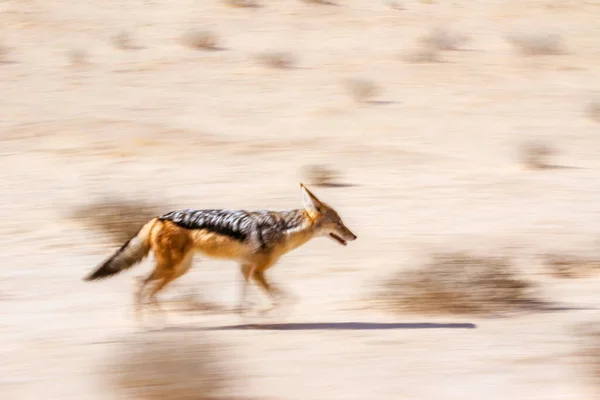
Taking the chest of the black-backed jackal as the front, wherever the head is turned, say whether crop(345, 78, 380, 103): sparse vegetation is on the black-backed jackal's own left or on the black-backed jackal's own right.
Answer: on the black-backed jackal's own left

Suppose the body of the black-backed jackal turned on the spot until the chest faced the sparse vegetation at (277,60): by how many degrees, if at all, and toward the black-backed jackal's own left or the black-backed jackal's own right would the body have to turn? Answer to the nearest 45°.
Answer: approximately 90° to the black-backed jackal's own left

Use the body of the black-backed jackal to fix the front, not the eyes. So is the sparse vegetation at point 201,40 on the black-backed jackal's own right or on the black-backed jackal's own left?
on the black-backed jackal's own left

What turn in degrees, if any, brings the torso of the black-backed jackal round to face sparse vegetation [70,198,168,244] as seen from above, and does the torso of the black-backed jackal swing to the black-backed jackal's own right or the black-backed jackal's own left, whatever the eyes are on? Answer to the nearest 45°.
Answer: approximately 90° to the black-backed jackal's own left

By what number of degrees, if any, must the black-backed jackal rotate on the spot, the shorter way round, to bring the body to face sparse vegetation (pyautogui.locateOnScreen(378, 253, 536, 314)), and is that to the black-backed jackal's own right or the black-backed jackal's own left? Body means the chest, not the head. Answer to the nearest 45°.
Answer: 0° — it already faces it

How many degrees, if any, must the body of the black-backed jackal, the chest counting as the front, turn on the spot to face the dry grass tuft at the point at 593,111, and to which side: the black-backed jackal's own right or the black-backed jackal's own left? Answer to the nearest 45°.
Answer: approximately 45° to the black-backed jackal's own left

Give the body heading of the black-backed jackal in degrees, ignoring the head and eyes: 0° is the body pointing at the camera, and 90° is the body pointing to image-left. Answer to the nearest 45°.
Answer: approximately 270°

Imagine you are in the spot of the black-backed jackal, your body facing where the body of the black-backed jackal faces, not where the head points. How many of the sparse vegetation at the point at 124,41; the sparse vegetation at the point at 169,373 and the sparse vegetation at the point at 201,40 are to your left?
2

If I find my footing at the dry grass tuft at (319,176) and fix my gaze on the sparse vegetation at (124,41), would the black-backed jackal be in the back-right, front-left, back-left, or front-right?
back-left

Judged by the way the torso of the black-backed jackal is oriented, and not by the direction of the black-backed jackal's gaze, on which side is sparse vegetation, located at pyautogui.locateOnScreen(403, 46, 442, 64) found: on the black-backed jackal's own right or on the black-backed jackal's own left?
on the black-backed jackal's own left

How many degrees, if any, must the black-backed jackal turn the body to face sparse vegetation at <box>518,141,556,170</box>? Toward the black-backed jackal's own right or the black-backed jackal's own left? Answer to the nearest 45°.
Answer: approximately 45° to the black-backed jackal's own left

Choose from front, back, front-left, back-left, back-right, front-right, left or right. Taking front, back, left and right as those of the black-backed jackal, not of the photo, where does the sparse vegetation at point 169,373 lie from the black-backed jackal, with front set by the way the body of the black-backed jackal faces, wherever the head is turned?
right
